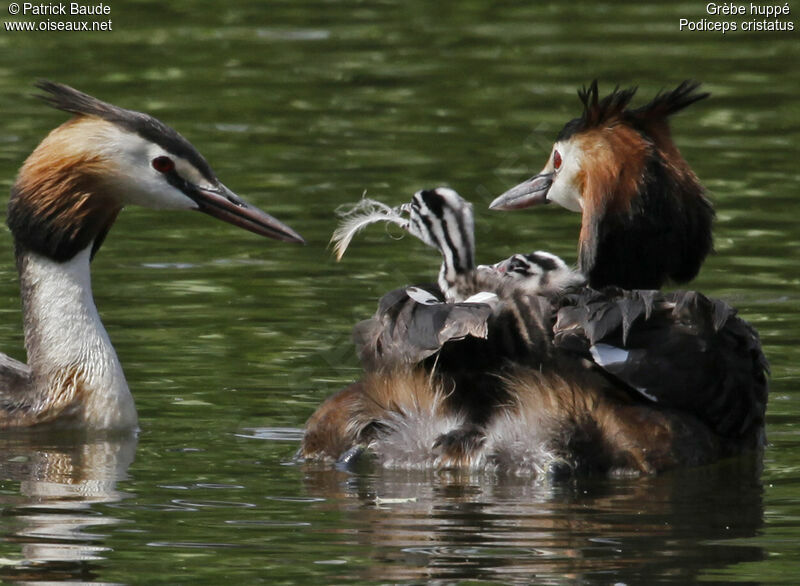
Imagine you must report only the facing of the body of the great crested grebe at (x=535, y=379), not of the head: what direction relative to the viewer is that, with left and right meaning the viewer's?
facing away from the viewer and to the right of the viewer

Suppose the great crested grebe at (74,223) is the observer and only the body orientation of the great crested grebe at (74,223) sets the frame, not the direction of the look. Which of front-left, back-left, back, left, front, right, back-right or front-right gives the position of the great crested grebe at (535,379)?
front-right

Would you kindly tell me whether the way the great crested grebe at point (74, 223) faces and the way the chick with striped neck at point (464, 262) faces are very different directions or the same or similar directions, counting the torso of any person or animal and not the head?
very different directions

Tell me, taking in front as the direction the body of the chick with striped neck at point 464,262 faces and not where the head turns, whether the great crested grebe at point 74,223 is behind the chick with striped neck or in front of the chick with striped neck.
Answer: in front

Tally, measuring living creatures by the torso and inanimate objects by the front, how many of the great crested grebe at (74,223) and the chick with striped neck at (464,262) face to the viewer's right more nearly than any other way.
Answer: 1

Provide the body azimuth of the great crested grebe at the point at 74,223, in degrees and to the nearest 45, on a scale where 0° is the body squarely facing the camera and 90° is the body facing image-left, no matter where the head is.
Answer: approximately 270°

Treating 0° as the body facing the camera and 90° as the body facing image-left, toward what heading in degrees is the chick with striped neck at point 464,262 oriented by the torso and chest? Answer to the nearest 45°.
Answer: approximately 90°

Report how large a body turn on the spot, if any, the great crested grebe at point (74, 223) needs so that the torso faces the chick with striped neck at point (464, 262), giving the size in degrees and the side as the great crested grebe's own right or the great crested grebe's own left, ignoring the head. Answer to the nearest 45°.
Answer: approximately 45° to the great crested grebe's own right
